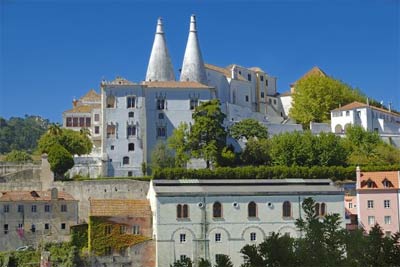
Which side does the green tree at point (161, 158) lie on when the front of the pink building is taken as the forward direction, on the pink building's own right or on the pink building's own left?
on the pink building's own right

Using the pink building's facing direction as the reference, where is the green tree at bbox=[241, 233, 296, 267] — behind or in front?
in front

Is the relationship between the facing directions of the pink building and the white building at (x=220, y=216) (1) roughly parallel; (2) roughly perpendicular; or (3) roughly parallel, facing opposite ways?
roughly parallel

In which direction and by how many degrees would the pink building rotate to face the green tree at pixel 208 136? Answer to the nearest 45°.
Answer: approximately 90° to its right

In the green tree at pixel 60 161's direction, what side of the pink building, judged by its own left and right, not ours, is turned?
right

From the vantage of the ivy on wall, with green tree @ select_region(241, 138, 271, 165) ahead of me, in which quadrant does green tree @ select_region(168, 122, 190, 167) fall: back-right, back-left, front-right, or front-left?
front-left

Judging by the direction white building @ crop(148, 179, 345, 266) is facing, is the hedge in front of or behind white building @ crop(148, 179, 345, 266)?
behind

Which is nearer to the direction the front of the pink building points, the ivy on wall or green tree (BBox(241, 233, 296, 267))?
the green tree

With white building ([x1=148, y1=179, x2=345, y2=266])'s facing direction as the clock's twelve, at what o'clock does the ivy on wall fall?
The ivy on wall is roughly at 3 o'clock from the white building.

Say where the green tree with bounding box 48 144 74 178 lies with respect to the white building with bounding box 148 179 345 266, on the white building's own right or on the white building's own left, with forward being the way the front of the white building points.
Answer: on the white building's own right

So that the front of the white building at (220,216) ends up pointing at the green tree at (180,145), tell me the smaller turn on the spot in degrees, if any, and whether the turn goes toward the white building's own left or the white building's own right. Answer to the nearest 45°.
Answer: approximately 180°

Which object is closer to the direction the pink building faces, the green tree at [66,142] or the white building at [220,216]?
the white building

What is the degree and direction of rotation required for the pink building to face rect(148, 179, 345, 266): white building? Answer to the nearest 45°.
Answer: approximately 45° to its right

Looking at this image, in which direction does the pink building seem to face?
toward the camera

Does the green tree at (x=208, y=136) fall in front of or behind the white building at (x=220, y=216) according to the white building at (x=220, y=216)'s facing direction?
behind

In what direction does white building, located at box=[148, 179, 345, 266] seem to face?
toward the camera

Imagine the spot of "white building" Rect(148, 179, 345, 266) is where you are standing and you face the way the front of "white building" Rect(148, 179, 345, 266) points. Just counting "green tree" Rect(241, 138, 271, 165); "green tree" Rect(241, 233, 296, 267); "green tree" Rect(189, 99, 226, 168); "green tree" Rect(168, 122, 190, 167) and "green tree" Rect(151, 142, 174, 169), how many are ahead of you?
1
